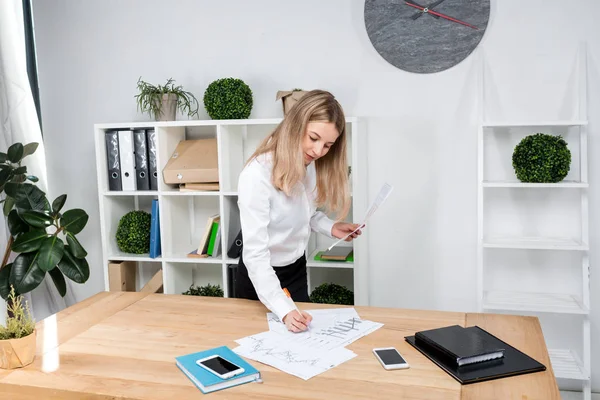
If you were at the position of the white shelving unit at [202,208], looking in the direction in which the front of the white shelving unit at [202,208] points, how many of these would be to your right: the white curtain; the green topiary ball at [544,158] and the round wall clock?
1

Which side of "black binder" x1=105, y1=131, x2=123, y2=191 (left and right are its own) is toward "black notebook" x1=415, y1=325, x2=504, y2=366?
front

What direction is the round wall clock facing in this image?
toward the camera

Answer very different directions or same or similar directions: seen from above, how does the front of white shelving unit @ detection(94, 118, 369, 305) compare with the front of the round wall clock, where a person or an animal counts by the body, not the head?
same or similar directions

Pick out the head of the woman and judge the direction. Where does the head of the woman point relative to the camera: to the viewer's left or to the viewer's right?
to the viewer's right

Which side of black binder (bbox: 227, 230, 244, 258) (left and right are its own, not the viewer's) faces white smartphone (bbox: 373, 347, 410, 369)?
front

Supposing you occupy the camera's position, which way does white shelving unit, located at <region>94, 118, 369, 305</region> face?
facing the viewer

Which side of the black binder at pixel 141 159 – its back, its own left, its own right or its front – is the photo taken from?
front

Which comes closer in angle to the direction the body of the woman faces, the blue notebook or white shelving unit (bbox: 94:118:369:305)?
the blue notebook

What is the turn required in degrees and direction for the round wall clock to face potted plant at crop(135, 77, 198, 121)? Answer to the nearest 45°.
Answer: approximately 90° to its right

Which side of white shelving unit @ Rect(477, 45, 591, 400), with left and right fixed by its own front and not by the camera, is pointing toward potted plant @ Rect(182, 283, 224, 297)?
right

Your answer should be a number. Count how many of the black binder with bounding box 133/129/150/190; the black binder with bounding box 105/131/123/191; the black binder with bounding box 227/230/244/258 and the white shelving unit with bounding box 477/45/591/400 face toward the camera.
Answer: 4

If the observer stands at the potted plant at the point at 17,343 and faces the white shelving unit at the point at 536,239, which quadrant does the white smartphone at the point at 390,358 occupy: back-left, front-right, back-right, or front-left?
front-right

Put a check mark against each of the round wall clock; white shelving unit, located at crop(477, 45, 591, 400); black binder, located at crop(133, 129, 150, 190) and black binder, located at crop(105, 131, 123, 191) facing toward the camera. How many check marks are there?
4
